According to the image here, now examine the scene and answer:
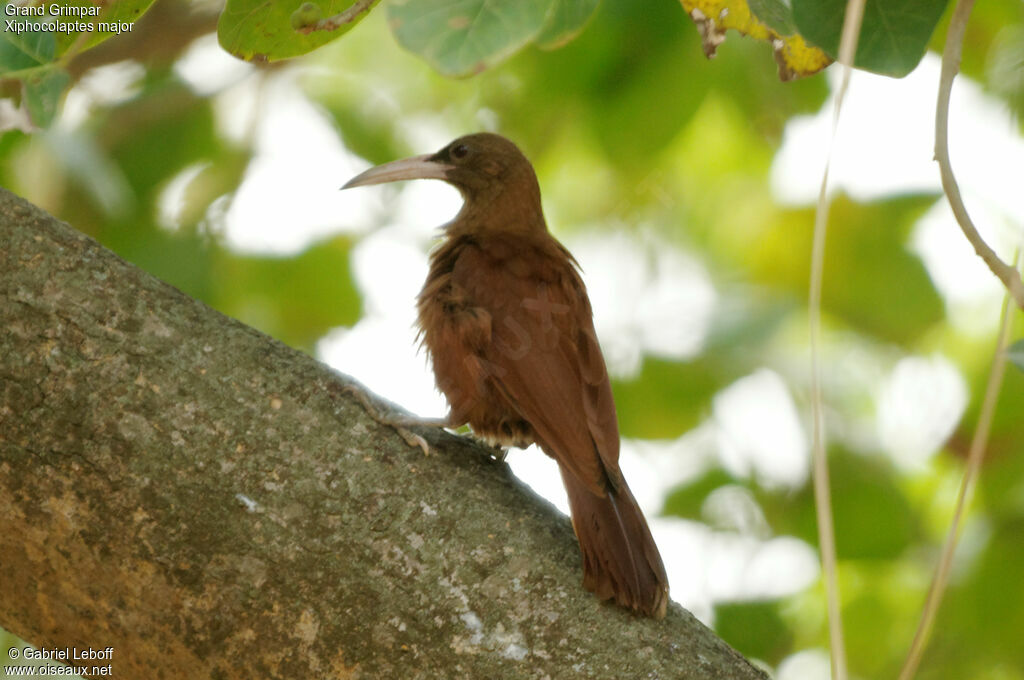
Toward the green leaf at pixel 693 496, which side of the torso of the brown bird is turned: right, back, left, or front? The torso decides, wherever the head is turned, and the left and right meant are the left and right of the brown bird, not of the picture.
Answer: right

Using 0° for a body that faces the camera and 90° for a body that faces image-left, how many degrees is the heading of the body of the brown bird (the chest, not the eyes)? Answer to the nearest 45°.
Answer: approximately 135°

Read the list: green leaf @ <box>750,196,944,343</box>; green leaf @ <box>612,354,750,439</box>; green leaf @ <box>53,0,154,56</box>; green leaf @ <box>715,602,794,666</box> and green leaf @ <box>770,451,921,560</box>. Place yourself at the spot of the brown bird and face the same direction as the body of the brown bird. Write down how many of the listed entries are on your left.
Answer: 1

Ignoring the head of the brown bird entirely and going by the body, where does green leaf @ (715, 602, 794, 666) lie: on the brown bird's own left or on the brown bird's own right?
on the brown bird's own right

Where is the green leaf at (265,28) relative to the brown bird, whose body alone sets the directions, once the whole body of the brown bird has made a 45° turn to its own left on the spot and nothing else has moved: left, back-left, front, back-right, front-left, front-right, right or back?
front-left

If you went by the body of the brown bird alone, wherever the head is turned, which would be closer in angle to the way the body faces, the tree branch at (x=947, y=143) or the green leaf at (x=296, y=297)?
the green leaf

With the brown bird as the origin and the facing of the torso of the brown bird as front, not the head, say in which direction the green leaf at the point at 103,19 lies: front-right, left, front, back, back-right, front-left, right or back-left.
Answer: left
